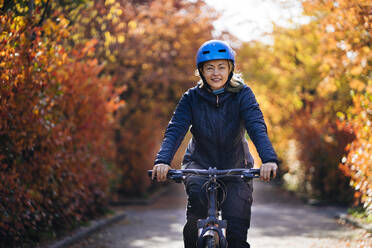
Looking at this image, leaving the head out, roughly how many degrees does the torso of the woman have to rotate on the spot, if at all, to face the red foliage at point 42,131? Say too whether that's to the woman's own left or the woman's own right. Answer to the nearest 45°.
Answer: approximately 135° to the woman's own right

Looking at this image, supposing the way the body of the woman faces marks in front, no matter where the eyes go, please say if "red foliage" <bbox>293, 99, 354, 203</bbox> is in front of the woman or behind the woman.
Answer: behind

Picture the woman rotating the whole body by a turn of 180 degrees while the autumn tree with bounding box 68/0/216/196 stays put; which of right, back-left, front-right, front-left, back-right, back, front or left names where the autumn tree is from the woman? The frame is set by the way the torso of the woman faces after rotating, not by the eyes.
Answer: front

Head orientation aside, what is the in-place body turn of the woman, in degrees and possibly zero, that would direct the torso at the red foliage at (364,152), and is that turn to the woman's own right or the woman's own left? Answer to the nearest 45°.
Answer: approximately 135° to the woman's own left

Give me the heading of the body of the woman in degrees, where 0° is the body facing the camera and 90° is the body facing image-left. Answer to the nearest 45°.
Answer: approximately 0°
